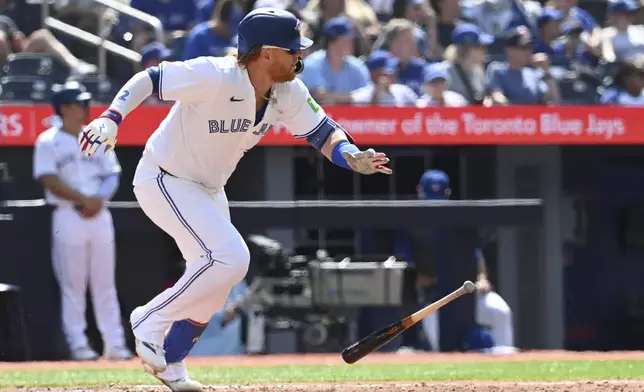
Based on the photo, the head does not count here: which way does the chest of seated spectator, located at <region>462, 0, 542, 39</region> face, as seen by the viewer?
toward the camera

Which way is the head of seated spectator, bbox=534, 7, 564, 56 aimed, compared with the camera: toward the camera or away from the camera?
toward the camera

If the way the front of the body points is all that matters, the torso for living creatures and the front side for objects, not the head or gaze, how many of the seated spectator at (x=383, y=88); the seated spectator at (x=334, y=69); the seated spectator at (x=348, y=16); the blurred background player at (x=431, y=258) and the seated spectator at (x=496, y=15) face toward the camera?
5

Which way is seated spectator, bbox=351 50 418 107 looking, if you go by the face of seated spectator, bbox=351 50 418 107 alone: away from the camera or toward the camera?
toward the camera

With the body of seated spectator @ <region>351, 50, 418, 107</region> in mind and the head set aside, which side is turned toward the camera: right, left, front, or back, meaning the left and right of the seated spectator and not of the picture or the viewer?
front

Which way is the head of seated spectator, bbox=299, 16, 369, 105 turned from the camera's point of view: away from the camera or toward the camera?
toward the camera

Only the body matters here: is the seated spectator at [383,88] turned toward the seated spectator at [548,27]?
no

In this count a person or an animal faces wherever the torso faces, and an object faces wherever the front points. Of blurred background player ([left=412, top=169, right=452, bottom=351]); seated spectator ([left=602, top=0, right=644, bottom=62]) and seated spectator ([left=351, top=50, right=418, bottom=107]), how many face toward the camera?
3

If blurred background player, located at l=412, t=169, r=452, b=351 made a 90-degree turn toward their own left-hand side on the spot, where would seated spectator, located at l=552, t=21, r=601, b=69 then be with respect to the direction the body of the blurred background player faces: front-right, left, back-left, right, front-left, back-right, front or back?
front-left

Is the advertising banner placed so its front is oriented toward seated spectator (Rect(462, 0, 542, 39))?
no

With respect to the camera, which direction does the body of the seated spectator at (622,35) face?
toward the camera

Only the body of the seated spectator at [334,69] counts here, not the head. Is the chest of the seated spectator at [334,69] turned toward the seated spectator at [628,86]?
no

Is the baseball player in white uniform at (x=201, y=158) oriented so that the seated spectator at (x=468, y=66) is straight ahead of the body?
no

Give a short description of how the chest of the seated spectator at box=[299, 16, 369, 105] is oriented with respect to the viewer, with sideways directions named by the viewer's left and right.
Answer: facing the viewer

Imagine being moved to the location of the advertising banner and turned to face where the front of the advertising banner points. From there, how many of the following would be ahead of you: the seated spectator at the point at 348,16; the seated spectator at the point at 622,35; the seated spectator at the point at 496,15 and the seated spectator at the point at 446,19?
0
